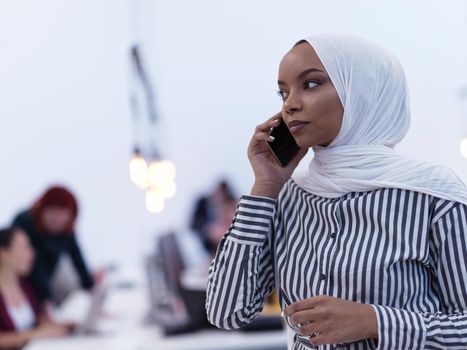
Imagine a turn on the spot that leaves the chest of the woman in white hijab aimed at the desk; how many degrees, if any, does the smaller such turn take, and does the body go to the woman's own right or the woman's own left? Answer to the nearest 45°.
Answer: approximately 90° to the woman's own right

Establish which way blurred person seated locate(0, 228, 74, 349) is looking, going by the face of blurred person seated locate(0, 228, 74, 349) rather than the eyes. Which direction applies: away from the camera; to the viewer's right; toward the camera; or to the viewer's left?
to the viewer's right

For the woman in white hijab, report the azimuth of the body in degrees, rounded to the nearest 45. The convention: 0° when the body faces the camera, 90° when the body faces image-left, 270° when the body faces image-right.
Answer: approximately 45°

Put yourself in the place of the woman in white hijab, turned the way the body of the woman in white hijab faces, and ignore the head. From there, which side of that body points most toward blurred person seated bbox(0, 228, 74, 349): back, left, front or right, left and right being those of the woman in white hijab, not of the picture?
right

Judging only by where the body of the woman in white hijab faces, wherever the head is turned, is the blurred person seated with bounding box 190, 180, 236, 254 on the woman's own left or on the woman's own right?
on the woman's own right

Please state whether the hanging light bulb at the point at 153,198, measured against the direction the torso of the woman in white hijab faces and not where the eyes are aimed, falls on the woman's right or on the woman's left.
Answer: on the woman's right
